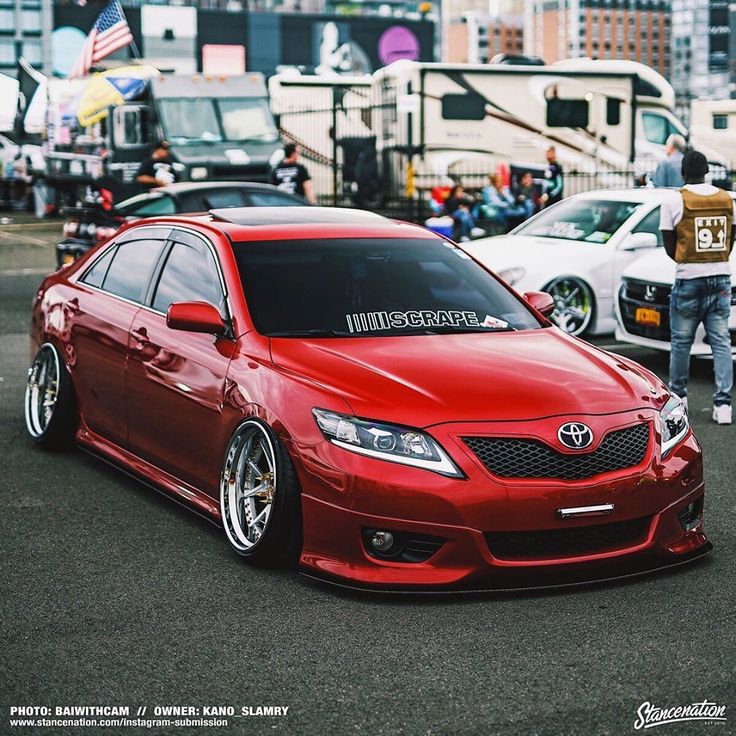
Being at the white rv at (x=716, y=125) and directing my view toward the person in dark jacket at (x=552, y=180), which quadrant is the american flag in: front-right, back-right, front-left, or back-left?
front-right

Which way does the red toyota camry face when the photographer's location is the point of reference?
facing the viewer and to the right of the viewer

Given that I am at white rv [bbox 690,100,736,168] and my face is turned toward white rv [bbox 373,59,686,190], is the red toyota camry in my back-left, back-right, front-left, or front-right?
front-left

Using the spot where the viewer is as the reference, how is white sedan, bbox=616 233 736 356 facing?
facing the viewer and to the left of the viewer

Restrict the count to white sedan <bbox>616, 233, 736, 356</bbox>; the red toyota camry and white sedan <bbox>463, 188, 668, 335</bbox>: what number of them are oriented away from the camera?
0

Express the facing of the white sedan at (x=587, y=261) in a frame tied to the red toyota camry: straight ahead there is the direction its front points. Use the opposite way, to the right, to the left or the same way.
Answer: to the right

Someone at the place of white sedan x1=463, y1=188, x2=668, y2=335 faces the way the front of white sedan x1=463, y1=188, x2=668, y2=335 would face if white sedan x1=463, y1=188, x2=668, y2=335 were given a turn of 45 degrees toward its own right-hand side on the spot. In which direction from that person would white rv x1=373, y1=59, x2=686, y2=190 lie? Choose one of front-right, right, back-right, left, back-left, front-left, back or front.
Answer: right

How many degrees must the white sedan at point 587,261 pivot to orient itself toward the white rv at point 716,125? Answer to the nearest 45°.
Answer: approximately 135° to its right

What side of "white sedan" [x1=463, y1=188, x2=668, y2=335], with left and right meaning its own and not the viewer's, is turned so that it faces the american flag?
right

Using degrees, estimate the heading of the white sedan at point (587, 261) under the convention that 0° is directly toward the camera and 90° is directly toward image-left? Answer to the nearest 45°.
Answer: approximately 45°

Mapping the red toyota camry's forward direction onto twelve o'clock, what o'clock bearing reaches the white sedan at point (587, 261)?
The white sedan is roughly at 8 o'clock from the red toyota camry.

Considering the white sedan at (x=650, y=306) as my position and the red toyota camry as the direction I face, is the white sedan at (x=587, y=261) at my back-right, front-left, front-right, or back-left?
back-right

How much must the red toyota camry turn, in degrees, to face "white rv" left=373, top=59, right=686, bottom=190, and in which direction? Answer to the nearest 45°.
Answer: approximately 135° to its left

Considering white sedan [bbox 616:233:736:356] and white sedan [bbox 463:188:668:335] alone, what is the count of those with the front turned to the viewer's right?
0

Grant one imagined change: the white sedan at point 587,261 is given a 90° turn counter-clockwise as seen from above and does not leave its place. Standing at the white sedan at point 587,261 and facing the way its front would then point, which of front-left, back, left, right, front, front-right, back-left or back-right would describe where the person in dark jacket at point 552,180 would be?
back-left
